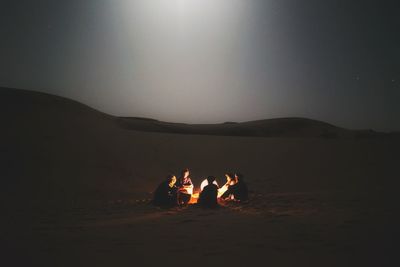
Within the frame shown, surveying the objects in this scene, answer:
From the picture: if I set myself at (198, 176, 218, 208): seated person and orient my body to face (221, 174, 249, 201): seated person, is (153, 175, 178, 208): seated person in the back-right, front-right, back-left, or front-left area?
back-left

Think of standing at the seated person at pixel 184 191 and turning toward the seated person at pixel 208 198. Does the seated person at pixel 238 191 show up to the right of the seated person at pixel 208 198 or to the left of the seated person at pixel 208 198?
left

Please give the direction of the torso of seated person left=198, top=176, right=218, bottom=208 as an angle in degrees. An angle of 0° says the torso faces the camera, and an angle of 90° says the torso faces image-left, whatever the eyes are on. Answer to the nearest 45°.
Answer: approximately 180°

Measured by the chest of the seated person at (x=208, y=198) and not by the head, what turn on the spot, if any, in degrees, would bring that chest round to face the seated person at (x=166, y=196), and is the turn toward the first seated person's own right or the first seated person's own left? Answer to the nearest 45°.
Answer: approximately 90° to the first seated person's own left

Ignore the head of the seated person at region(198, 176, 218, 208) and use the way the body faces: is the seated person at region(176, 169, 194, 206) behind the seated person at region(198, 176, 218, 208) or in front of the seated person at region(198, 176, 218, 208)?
in front

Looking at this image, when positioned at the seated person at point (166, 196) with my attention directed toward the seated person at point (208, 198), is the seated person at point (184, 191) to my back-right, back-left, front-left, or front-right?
front-left

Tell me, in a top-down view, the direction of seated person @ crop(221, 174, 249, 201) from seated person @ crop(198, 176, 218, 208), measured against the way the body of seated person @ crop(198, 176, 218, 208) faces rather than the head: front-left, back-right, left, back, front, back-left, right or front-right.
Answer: front-right

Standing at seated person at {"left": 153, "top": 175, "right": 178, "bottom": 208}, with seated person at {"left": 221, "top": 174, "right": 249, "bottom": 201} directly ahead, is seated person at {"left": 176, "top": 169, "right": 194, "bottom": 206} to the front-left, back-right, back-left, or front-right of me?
front-left

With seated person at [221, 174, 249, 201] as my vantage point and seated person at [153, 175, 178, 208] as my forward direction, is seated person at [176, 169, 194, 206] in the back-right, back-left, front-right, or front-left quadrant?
front-right

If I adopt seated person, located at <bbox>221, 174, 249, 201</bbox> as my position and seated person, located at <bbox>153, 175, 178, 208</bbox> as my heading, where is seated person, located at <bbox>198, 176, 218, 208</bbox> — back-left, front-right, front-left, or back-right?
front-left
